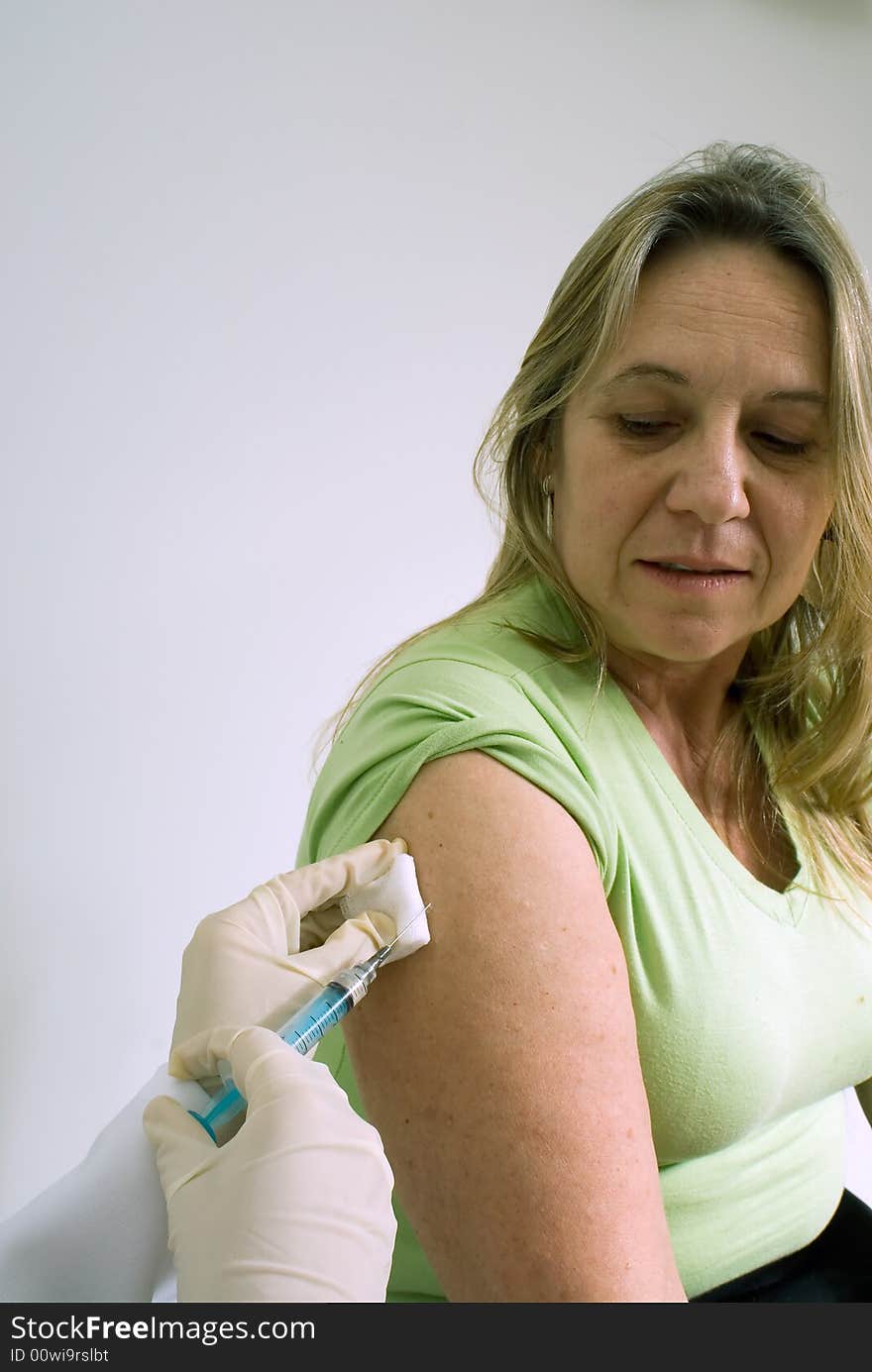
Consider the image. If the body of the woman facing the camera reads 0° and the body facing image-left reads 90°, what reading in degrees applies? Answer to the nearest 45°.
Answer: approximately 315°
